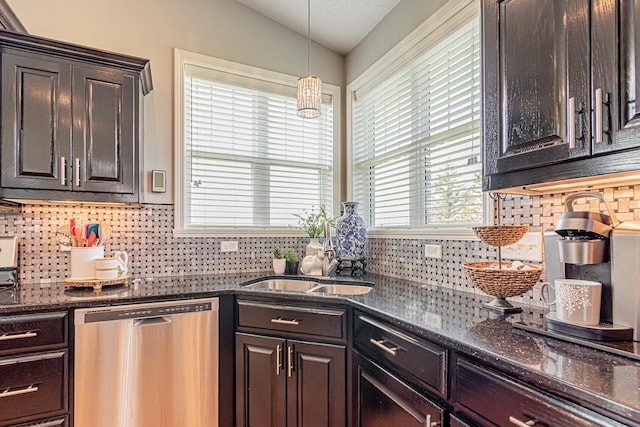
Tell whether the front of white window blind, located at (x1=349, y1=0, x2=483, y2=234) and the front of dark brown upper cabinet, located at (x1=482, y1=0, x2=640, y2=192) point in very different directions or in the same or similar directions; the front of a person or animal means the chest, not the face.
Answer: same or similar directions

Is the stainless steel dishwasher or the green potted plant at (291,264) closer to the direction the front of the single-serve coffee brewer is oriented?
the stainless steel dishwasher

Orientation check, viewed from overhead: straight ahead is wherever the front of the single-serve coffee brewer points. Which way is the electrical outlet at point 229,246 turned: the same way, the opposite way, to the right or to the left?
to the left

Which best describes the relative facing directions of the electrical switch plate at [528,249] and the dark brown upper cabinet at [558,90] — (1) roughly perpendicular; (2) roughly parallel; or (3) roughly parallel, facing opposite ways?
roughly parallel

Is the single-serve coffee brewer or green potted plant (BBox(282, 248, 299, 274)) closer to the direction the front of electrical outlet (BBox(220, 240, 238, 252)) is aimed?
the single-serve coffee brewer

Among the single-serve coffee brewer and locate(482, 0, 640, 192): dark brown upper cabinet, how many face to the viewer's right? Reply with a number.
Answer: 0

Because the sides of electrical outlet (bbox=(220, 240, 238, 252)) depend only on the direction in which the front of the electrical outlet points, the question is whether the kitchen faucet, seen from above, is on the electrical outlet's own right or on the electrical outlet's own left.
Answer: on the electrical outlet's own left

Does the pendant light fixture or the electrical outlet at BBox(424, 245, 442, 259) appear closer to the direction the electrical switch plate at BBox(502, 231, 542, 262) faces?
the pendant light fixture

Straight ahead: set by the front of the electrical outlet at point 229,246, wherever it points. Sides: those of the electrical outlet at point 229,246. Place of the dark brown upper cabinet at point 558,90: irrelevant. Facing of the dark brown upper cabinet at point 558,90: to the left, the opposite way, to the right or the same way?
to the right

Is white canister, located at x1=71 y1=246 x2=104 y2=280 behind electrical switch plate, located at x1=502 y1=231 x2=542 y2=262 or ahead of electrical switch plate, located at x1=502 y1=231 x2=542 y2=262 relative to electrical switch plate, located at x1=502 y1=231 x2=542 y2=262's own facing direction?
ahead

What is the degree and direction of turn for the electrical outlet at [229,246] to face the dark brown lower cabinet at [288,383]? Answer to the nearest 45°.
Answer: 0° — it already faces it

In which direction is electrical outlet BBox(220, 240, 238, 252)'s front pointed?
toward the camera

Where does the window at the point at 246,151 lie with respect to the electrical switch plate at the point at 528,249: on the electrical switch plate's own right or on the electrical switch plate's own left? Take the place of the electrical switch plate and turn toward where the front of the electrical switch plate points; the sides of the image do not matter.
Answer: on the electrical switch plate's own right

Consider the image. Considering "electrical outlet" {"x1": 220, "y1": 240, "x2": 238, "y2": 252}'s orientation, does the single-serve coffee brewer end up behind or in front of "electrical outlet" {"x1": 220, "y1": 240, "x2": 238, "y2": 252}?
in front

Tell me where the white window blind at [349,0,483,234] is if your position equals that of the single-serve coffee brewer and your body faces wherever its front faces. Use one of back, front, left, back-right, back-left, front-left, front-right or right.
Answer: right

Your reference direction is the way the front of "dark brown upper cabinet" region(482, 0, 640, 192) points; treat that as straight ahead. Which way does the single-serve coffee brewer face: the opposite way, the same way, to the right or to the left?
the same way

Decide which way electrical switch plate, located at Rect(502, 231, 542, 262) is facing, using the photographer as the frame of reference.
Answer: facing the viewer and to the left of the viewer
